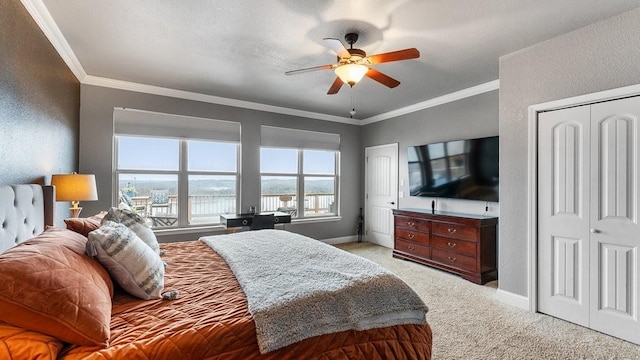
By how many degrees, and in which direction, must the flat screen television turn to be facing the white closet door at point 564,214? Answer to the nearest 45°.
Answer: approximately 90° to its left

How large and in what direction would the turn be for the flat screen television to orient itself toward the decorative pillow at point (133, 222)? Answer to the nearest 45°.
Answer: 0° — it already faces it

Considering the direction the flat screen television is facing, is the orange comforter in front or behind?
in front

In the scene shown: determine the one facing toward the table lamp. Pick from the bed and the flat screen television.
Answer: the flat screen television

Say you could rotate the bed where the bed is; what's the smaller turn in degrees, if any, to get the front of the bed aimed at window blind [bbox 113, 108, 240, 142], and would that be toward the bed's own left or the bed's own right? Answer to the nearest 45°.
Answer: approximately 90° to the bed's own left

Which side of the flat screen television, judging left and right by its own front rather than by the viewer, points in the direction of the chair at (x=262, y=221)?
front

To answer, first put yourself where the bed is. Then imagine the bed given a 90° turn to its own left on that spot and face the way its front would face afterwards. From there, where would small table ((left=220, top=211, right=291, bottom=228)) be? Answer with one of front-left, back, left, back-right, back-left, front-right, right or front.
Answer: front

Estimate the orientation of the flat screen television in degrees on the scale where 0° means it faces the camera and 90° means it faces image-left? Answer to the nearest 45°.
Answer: approximately 45°

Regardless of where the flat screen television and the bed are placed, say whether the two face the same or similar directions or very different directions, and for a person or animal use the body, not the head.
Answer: very different directions

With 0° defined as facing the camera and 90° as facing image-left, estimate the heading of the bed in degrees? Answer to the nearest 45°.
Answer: approximately 270°

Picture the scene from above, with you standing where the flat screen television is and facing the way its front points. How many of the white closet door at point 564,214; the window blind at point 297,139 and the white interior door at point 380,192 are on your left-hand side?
1

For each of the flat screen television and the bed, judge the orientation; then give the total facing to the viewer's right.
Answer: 1

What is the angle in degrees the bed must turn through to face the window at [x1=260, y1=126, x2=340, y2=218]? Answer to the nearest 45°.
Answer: approximately 45° to its left

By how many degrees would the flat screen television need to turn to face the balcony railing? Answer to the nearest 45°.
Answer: approximately 45° to its right

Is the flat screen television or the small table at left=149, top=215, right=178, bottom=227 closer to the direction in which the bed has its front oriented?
the flat screen television
